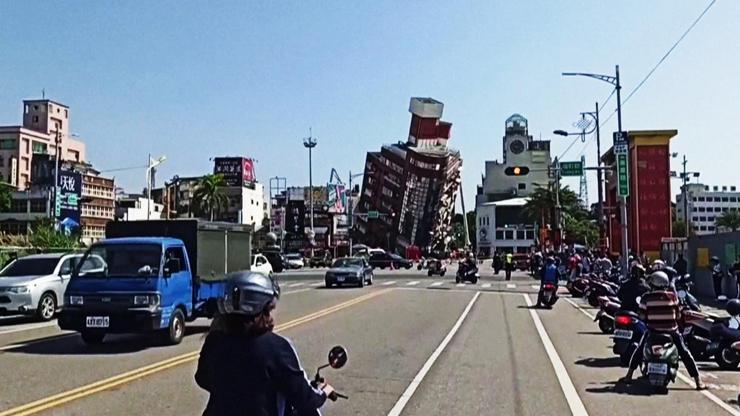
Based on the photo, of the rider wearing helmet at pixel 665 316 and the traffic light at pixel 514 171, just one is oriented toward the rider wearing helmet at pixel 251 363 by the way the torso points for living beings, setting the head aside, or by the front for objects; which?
the traffic light

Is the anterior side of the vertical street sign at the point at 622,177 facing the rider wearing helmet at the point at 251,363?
yes

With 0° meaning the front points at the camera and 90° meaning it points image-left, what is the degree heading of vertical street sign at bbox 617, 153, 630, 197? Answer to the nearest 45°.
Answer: approximately 0°

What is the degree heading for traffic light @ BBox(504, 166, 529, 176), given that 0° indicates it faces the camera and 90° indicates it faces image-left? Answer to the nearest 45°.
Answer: approximately 0°

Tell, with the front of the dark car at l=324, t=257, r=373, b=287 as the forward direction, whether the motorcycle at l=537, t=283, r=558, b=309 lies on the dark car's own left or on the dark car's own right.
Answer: on the dark car's own left

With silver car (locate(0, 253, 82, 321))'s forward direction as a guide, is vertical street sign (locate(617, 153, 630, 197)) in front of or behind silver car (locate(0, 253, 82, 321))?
behind

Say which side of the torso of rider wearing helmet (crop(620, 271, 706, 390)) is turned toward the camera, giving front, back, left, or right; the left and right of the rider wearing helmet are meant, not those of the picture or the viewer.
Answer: back
